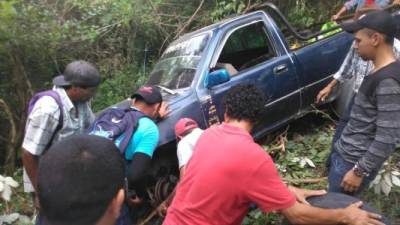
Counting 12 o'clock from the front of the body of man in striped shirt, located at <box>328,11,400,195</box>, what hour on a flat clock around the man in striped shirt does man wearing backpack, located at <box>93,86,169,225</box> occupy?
The man wearing backpack is roughly at 12 o'clock from the man in striped shirt.

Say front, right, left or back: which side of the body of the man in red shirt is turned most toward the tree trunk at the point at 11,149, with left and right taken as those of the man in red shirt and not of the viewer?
left

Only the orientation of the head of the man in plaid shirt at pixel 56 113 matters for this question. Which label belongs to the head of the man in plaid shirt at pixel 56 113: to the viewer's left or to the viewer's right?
to the viewer's right

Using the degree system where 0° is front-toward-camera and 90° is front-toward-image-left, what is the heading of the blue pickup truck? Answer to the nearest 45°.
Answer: approximately 45°

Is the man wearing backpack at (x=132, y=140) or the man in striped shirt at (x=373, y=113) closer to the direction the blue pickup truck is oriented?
the man wearing backpack

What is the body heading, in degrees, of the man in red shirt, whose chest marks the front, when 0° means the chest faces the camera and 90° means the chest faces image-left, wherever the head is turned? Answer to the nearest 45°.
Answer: approximately 225°

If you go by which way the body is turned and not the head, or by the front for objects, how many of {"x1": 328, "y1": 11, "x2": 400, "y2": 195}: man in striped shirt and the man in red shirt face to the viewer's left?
1

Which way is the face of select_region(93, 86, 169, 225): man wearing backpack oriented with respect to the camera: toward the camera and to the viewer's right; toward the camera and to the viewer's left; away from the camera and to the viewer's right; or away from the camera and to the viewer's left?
away from the camera and to the viewer's right

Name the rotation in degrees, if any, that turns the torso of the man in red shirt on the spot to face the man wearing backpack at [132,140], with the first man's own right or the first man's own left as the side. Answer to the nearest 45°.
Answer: approximately 90° to the first man's own left

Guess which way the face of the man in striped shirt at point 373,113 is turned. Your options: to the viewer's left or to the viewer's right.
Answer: to the viewer's left

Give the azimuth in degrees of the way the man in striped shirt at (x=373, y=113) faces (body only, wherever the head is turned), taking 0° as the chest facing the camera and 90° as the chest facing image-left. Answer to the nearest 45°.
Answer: approximately 90°
